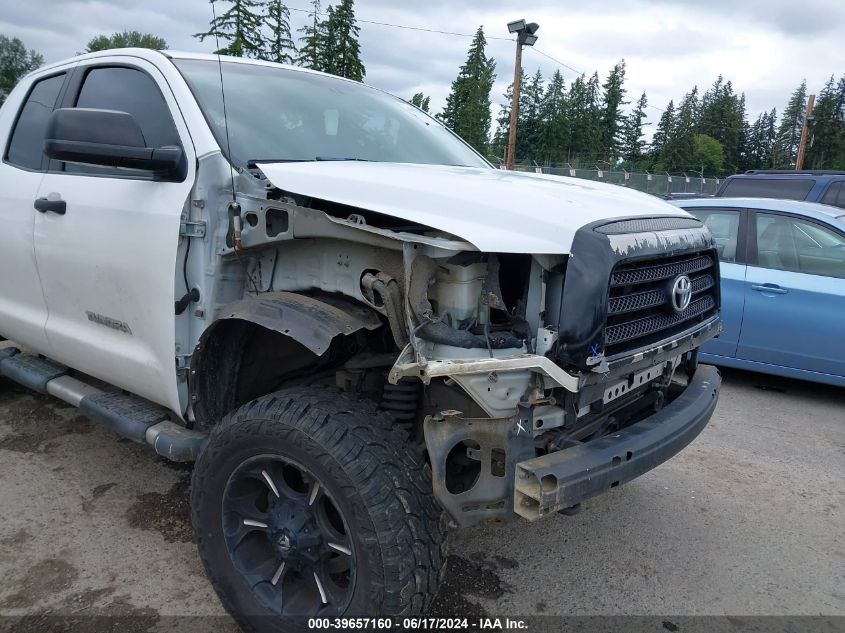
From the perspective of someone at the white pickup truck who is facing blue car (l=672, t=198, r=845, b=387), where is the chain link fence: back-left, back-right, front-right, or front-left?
front-left

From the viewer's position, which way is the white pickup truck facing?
facing the viewer and to the right of the viewer

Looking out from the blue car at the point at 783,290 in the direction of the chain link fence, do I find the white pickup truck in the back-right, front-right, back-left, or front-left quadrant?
back-left

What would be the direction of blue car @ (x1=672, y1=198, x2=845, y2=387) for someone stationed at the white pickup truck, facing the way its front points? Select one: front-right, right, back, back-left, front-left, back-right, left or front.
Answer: left

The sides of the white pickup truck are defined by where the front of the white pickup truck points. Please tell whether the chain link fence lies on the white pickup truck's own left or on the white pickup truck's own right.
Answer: on the white pickup truck's own left

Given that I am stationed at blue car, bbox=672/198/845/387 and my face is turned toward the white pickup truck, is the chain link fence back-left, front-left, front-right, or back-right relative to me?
back-right
